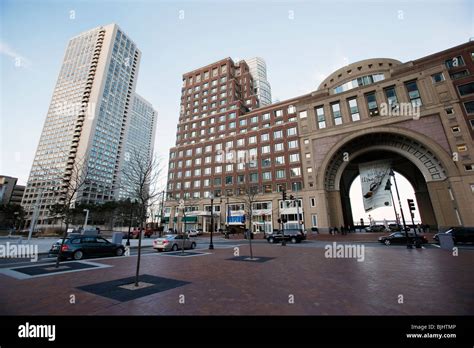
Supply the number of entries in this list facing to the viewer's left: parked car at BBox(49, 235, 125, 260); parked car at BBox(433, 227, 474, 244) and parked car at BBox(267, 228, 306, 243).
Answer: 2

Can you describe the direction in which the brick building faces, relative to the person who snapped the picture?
facing the viewer and to the left of the viewer

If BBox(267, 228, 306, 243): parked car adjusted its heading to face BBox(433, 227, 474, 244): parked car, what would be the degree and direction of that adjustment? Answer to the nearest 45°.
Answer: approximately 180°

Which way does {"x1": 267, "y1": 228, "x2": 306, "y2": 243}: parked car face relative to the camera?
to the viewer's left

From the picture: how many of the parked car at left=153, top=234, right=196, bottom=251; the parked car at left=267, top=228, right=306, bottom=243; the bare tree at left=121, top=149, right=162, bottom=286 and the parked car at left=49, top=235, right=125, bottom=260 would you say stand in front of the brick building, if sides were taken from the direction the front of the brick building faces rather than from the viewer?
4

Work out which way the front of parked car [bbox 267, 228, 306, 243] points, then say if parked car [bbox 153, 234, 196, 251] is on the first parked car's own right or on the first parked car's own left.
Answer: on the first parked car's own left

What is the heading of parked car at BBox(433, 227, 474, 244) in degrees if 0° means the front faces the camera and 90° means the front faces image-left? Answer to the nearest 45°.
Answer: approximately 90°

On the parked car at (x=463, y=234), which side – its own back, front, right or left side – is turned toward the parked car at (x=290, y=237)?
front

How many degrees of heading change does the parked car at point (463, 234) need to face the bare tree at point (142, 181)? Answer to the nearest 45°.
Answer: approximately 45° to its left
